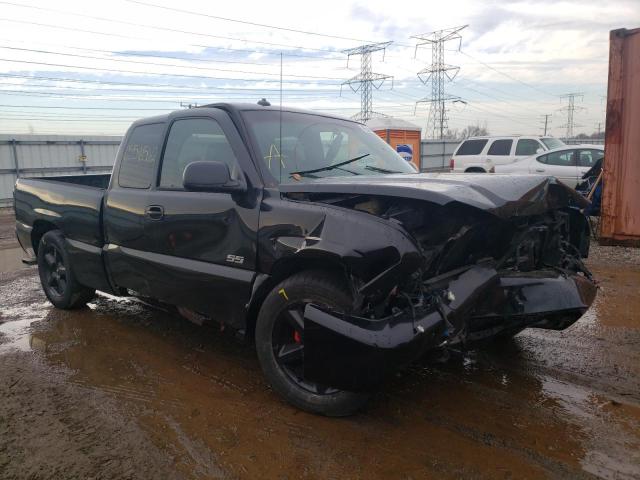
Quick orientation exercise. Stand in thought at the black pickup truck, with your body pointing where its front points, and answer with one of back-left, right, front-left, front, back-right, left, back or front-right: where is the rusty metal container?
left

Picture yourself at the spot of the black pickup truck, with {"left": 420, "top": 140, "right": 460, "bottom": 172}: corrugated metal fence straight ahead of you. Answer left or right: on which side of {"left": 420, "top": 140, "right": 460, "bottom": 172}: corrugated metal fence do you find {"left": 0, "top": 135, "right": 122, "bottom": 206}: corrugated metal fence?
left

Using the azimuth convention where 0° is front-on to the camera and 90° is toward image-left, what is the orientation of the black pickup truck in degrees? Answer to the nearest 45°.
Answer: approximately 315°

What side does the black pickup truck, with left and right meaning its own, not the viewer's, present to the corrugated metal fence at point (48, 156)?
back

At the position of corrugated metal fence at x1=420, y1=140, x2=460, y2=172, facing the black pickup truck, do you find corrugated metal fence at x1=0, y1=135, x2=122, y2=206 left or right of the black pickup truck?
right

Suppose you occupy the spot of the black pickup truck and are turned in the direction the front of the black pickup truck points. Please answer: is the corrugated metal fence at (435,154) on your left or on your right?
on your left

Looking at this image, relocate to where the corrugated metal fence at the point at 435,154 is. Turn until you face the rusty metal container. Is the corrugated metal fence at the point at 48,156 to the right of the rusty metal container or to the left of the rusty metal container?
right
